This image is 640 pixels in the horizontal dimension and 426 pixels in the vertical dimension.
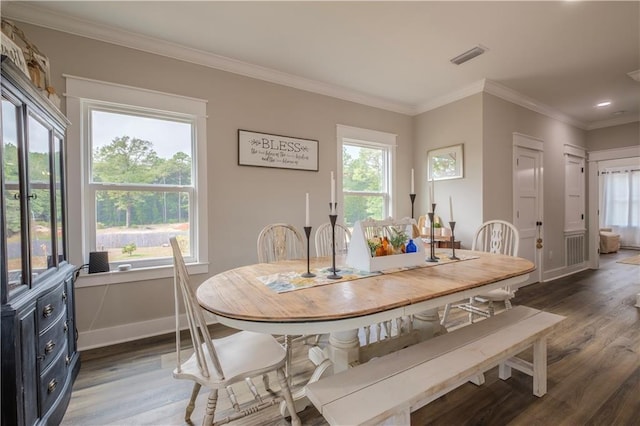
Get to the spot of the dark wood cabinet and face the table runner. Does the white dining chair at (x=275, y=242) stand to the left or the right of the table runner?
left

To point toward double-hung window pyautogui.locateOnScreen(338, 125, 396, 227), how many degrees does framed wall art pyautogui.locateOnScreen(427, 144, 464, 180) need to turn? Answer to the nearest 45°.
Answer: approximately 45° to its right

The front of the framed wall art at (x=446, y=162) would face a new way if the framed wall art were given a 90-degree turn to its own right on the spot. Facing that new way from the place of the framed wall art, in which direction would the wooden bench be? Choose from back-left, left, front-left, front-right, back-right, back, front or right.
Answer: back-left

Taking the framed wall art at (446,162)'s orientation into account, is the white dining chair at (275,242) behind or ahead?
ahead

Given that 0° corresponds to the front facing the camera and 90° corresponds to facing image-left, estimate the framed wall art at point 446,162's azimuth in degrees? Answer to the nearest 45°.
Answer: approximately 45°
